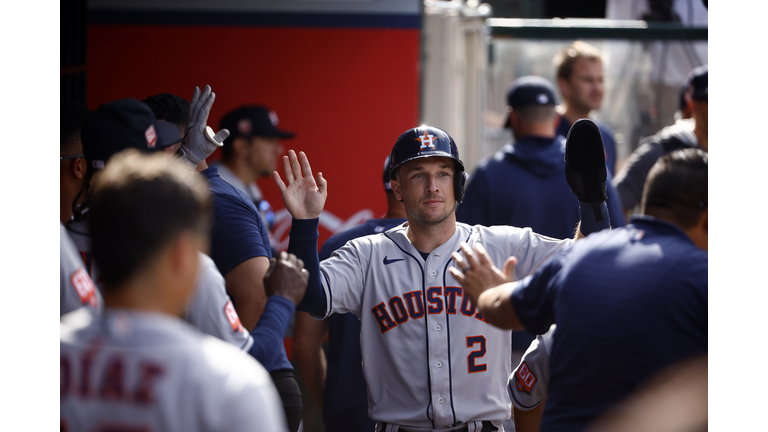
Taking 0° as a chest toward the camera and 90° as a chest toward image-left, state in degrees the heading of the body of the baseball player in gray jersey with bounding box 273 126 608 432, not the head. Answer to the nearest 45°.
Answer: approximately 0°

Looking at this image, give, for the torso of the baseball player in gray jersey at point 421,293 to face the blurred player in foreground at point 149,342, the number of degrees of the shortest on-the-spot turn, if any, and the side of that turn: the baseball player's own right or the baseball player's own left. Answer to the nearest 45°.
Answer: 0° — they already face them

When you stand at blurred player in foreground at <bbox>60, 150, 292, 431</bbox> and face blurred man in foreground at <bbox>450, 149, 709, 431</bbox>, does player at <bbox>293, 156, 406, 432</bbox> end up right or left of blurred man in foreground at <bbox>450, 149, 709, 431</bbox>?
left

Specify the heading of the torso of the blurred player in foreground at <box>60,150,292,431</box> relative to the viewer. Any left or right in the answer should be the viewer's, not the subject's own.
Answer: facing away from the viewer and to the right of the viewer

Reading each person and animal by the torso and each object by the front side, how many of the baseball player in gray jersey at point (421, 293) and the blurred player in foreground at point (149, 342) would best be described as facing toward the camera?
1
